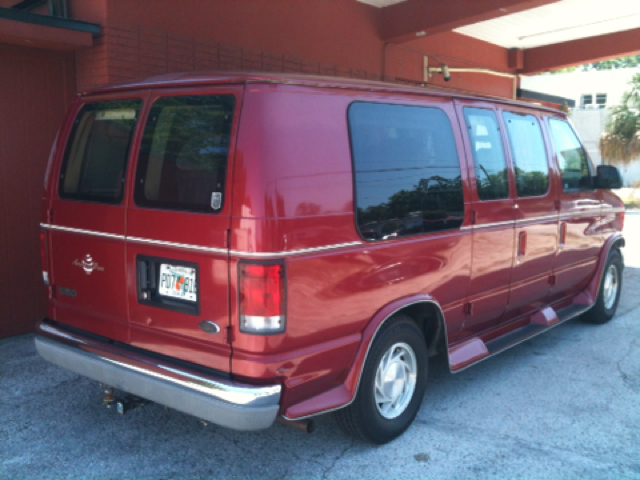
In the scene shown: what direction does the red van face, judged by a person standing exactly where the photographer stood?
facing away from the viewer and to the right of the viewer
